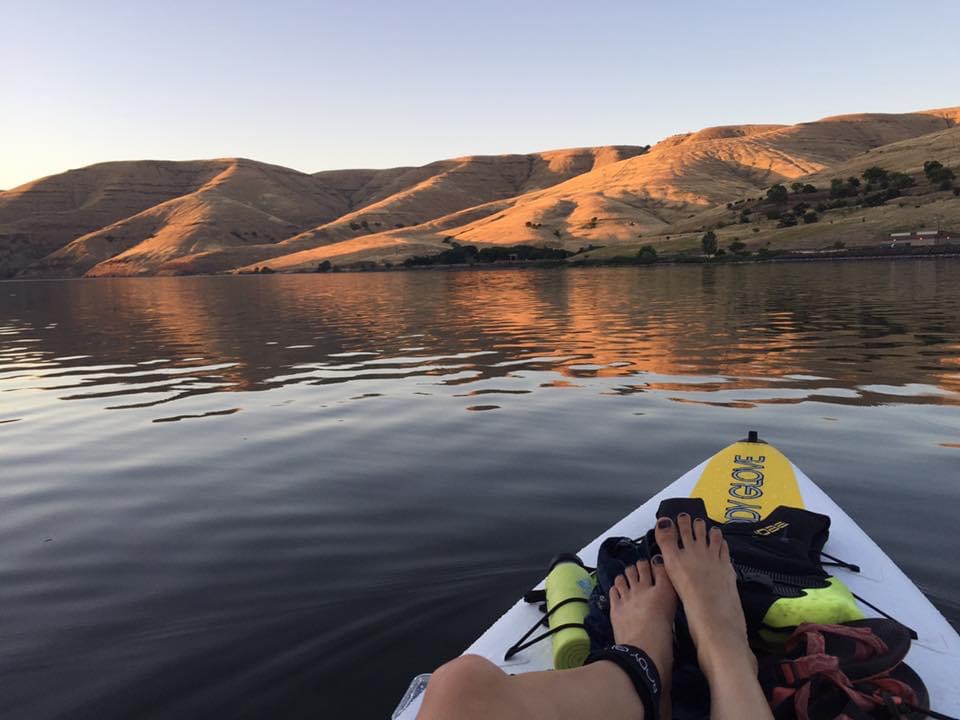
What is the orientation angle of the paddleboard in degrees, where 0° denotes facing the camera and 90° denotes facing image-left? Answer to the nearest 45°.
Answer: approximately 180°
